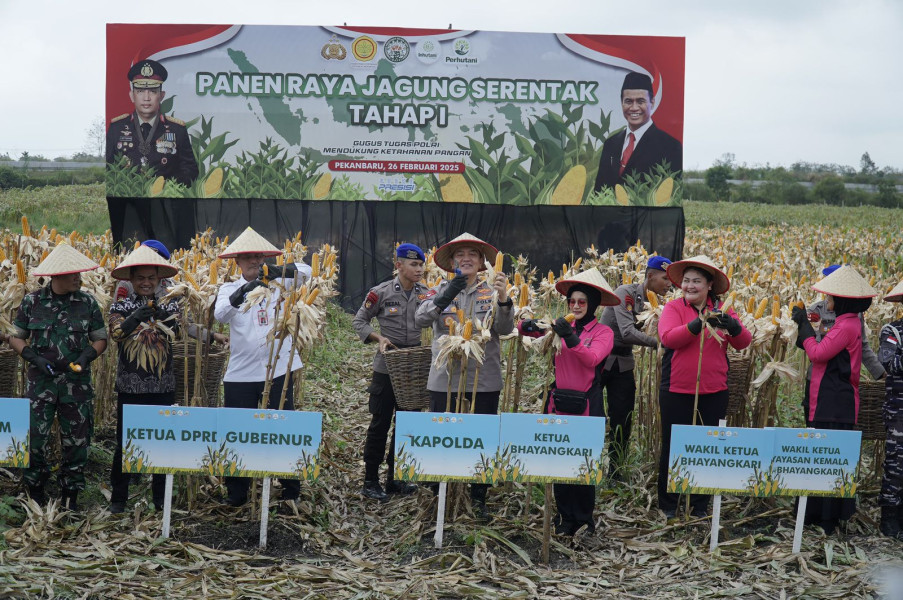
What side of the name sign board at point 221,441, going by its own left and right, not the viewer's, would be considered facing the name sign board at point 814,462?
left

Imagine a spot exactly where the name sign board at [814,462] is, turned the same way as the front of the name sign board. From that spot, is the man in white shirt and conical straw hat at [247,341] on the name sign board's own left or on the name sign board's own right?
on the name sign board's own right

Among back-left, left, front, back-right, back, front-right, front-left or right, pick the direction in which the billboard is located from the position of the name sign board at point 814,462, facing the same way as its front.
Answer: back-right

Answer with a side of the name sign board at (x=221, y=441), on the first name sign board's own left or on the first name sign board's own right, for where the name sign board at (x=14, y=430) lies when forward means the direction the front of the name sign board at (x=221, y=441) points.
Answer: on the first name sign board's own right

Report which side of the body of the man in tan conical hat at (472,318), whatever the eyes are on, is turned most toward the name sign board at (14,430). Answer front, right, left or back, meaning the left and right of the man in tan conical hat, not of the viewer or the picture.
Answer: right

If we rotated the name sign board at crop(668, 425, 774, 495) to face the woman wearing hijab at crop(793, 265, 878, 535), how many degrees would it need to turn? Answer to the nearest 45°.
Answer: approximately 135° to its left

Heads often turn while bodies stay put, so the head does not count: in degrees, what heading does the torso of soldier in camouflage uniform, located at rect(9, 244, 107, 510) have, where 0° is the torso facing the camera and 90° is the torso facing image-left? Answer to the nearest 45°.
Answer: approximately 0°
